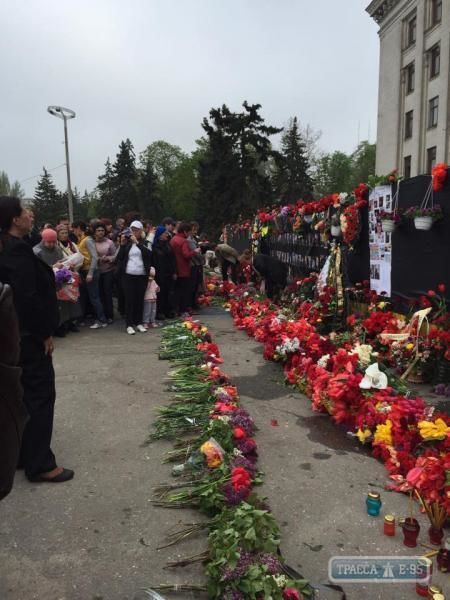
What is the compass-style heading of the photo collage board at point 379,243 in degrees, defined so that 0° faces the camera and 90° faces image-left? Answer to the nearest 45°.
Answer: approximately 45°

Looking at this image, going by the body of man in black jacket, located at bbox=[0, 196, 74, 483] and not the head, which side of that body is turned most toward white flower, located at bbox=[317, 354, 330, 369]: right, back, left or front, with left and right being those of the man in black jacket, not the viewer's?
front

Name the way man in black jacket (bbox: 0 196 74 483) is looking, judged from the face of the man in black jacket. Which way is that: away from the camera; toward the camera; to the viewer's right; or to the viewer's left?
to the viewer's right

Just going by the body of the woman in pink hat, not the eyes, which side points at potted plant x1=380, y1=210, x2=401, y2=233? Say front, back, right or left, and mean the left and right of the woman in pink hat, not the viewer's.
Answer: front

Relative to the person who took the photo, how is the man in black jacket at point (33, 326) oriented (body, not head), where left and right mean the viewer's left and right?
facing to the right of the viewer

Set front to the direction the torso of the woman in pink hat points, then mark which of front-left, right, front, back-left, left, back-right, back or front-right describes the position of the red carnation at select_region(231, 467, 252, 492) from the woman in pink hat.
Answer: front-right

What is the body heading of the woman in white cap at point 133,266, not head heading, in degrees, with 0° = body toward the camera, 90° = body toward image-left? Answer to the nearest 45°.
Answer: approximately 0°

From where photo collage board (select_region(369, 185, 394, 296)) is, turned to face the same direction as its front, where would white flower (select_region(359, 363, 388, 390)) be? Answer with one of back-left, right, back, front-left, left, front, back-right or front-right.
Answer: front-left

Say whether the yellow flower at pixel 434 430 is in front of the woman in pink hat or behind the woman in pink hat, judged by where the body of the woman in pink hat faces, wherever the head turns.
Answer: in front

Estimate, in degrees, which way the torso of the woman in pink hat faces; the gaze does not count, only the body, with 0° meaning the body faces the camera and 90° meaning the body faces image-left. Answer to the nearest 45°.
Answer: approximately 315°

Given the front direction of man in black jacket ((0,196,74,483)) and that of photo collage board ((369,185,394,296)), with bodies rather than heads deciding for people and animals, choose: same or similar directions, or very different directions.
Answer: very different directions

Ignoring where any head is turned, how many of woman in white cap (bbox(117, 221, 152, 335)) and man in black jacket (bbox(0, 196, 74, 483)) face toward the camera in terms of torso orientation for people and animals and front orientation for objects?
1

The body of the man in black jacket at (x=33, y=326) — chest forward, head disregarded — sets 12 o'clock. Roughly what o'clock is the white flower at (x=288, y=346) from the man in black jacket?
The white flower is roughly at 11 o'clock from the man in black jacket.

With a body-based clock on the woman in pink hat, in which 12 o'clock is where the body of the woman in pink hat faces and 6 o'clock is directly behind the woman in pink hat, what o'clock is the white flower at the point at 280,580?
The white flower is roughly at 1 o'clock from the woman in pink hat.

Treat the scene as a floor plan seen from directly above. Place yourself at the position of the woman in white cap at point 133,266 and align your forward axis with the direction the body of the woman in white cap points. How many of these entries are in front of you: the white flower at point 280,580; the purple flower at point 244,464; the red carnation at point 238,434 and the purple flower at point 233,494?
4
